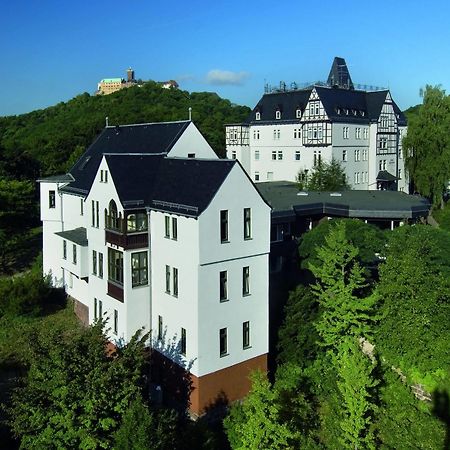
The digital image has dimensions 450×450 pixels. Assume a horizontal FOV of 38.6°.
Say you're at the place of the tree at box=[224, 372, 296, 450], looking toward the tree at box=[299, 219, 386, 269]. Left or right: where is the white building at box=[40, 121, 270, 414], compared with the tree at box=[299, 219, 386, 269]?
left
